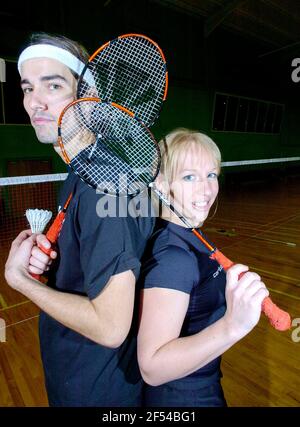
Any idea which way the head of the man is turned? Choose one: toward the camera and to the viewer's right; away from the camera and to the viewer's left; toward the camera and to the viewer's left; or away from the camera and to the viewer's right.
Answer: toward the camera and to the viewer's left

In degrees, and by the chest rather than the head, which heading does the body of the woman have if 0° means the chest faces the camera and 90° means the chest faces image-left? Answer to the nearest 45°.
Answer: approximately 270°
